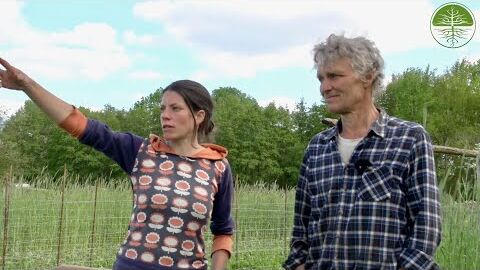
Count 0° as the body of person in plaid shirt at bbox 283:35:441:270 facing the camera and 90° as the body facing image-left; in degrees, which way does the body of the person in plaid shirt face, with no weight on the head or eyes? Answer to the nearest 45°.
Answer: approximately 45°

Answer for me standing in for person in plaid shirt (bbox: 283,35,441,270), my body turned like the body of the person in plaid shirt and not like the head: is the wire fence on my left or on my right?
on my right

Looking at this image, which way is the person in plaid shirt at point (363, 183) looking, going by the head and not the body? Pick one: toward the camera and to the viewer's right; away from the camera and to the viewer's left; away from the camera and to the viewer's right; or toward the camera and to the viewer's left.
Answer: toward the camera and to the viewer's left
